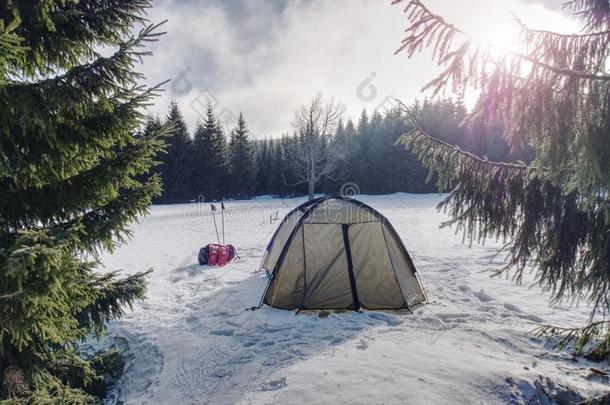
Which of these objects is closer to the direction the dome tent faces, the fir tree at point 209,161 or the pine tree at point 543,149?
the pine tree

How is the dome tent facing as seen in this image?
toward the camera

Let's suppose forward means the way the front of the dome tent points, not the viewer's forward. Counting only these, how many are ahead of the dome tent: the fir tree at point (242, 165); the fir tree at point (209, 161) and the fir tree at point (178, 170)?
0

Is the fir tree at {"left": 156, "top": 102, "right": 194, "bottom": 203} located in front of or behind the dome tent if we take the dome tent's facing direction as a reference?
behind

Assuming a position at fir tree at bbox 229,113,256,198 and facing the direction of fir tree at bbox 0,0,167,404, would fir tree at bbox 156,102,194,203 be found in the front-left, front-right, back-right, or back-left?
front-right

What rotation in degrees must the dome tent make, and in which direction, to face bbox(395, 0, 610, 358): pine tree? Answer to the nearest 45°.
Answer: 0° — it already faces it

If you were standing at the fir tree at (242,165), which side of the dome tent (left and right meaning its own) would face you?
back

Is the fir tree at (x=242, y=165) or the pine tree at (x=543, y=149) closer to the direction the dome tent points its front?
the pine tree

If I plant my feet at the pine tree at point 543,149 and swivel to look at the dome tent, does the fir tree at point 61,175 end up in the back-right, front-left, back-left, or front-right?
front-left
